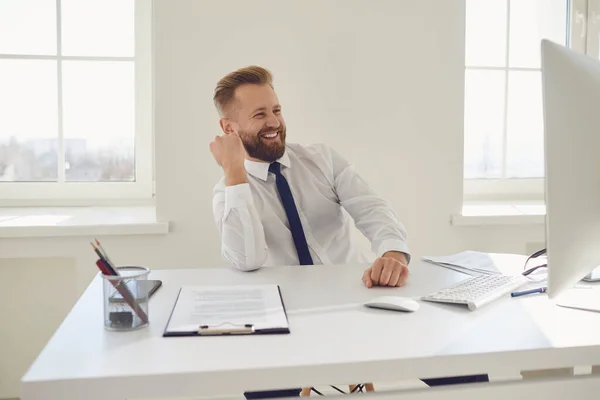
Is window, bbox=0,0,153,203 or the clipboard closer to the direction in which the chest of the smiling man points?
the clipboard

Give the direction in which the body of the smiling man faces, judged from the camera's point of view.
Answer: toward the camera

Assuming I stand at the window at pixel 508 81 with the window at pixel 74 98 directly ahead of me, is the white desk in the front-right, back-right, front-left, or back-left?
front-left

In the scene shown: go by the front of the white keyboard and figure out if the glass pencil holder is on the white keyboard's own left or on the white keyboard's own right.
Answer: on the white keyboard's own left

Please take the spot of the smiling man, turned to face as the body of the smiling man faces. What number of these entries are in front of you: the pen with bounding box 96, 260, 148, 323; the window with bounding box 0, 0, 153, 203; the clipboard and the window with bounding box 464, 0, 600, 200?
2

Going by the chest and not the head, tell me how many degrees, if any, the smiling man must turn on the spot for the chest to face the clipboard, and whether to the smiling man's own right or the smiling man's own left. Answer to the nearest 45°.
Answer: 0° — they already face it

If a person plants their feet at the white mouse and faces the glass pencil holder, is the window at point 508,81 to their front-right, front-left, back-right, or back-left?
back-right

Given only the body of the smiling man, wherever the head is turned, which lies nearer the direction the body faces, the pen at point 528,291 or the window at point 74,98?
the pen

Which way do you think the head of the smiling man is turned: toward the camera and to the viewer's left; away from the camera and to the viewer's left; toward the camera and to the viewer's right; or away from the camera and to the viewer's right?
toward the camera and to the viewer's right

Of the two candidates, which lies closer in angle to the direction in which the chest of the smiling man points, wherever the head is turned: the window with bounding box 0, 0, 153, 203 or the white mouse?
the white mouse

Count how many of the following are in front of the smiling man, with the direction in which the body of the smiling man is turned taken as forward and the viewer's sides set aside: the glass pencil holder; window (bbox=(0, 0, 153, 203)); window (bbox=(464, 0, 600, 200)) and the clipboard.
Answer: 2

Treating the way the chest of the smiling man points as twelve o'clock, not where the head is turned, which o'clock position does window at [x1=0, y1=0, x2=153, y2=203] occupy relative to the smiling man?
The window is roughly at 4 o'clock from the smiling man.

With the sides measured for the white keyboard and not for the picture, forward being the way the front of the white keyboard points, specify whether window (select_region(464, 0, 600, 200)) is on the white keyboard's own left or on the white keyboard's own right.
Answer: on the white keyboard's own right
